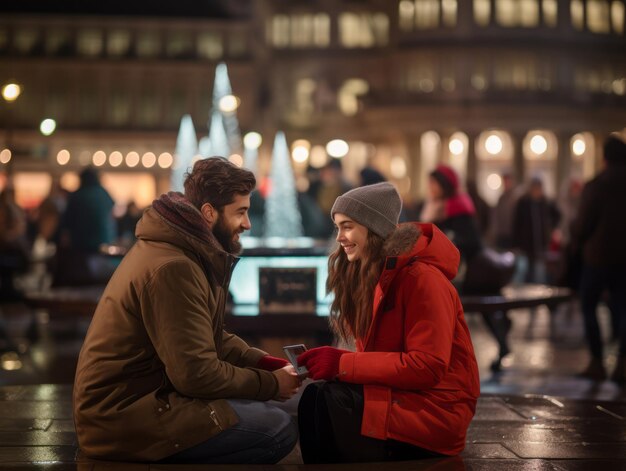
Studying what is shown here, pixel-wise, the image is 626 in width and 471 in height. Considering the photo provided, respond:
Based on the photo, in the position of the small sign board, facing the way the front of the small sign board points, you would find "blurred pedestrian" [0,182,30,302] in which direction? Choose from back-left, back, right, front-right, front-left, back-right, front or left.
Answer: back-right

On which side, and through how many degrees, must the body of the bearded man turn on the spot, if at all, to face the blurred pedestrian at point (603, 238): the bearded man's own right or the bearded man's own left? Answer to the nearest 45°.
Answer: approximately 45° to the bearded man's own left

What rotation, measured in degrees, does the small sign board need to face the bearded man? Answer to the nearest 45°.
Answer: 0° — it already faces them

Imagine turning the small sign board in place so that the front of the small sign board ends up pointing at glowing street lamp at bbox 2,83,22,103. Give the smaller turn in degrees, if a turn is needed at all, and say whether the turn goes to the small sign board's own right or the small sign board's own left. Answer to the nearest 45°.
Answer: approximately 135° to the small sign board's own right

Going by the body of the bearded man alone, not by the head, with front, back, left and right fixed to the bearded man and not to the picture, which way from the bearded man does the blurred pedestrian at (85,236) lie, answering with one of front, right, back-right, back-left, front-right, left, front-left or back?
left

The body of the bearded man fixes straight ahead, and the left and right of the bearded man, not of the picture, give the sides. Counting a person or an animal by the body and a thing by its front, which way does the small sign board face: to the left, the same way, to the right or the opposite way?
to the right

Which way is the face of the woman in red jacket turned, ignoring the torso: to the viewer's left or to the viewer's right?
to the viewer's left

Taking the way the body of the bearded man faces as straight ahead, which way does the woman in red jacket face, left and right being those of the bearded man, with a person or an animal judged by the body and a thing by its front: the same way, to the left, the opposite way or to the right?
the opposite way

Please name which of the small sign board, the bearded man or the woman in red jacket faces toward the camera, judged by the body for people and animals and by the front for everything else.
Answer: the small sign board

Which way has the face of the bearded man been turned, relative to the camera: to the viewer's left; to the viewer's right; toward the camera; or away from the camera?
to the viewer's right

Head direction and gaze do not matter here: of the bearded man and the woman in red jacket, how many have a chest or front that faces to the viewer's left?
1

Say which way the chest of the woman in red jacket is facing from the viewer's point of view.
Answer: to the viewer's left

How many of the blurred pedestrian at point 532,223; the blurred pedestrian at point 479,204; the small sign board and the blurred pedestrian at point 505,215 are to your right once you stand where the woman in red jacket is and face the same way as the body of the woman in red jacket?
4

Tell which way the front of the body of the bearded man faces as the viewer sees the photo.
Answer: to the viewer's right
